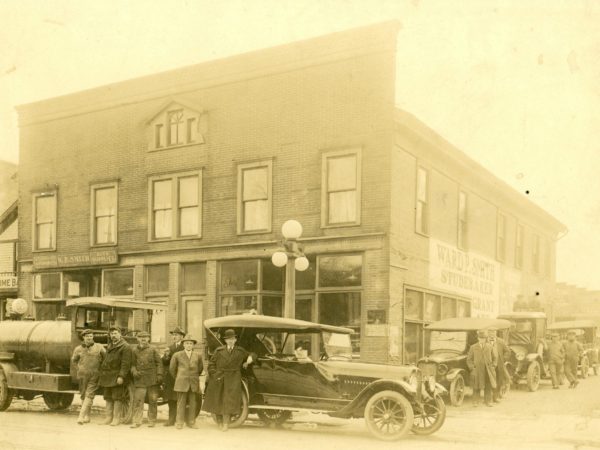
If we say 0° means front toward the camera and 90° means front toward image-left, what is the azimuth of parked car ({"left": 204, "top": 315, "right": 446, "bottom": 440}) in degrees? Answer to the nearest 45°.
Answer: approximately 315°

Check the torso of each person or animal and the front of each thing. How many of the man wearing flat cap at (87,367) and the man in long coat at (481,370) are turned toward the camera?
2

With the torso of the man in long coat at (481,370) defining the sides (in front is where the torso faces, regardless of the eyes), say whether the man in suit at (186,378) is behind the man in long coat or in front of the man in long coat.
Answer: in front

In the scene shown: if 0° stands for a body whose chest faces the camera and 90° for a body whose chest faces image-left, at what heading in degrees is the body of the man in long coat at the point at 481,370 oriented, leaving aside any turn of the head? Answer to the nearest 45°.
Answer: approximately 0°

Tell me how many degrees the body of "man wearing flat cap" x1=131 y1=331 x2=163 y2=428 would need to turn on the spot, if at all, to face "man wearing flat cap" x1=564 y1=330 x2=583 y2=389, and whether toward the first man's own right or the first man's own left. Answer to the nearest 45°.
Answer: approximately 135° to the first man's own left
